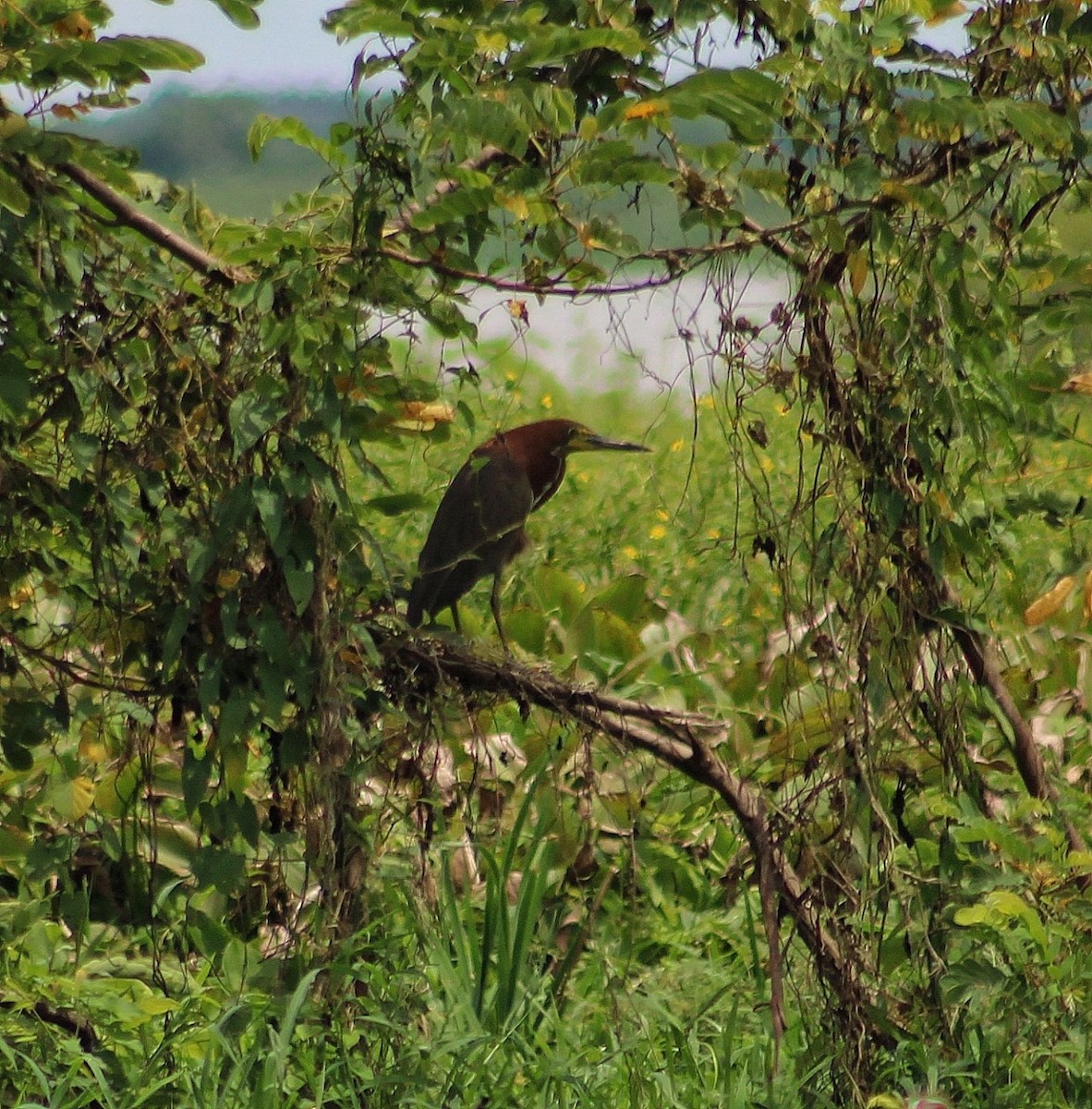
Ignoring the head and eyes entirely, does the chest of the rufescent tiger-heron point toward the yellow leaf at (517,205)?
no

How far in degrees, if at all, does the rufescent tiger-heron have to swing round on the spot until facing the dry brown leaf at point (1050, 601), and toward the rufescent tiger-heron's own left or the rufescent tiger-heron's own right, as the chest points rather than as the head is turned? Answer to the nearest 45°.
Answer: approximately 45° to the rufescent tiger-heron's own right

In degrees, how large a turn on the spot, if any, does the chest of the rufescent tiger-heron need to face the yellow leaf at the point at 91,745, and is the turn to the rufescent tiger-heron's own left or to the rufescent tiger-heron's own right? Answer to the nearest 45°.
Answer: approximately 135° to the rufescent tiger-heron's own right

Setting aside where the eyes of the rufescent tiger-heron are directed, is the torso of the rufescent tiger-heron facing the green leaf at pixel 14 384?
no

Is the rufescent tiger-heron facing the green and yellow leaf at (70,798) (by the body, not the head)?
no

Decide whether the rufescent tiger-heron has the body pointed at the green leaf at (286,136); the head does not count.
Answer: no

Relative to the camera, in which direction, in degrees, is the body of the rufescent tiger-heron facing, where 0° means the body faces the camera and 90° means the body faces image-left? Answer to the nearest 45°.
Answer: approximately 270°
